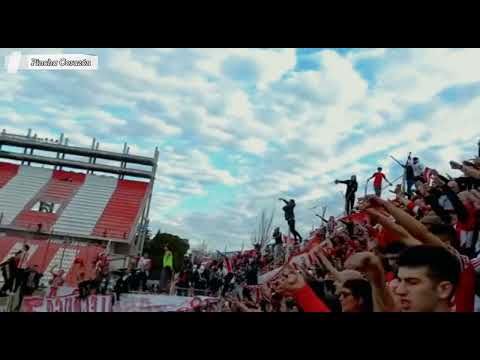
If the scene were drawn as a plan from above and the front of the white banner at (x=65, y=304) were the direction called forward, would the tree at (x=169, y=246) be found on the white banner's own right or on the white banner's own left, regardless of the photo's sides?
on the white banner's own left

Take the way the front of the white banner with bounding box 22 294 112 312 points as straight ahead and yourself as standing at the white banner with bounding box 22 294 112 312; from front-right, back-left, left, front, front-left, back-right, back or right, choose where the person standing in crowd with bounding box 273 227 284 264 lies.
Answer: left

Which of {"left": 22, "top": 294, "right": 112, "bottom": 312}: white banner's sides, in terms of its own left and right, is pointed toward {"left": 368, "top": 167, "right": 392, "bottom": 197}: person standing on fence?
left

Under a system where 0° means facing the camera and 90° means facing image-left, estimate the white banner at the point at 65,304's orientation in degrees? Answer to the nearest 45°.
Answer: approximately 0°

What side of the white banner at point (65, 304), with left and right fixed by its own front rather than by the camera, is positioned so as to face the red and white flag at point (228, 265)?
left

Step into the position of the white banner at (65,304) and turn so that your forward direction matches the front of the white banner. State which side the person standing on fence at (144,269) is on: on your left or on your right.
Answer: on your left

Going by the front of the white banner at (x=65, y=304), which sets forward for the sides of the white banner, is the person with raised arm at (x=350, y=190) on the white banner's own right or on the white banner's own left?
on the white banner's own left

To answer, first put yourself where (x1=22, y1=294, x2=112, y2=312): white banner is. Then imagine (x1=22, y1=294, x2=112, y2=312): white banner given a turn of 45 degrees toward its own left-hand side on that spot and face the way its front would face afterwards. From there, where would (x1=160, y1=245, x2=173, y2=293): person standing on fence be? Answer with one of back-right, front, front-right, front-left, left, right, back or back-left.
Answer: front-left
